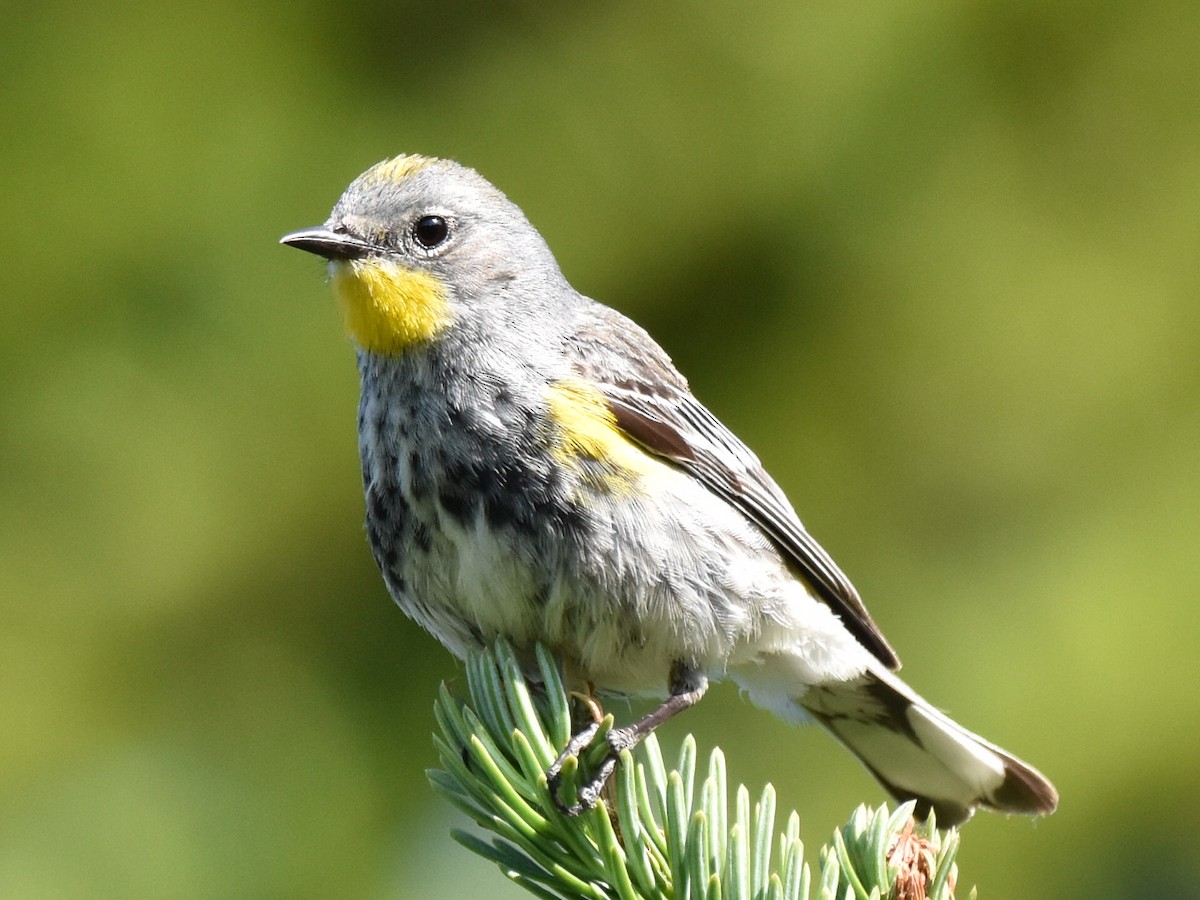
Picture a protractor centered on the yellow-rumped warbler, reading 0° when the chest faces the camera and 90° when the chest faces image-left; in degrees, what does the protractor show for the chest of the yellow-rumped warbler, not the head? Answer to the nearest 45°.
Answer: approximately 45°
